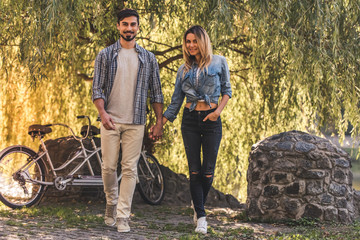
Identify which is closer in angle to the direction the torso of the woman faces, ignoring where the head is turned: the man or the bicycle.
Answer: the man

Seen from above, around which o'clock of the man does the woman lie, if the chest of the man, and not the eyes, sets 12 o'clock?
The woman is roughly at 9 o'clock from the man.

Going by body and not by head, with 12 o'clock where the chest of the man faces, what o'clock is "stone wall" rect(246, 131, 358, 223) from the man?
The stone wall is roughly at 8 o'clock from the man.

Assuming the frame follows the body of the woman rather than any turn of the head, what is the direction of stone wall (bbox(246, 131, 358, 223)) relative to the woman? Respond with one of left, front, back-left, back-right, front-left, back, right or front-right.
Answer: back-left

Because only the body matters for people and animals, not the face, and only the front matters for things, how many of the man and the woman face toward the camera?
2

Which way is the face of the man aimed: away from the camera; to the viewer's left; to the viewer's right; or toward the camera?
toward the camera

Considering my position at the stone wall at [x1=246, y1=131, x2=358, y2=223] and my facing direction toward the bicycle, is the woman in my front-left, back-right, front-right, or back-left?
front-left

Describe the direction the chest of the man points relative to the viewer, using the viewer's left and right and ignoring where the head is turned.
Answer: facing the viewer

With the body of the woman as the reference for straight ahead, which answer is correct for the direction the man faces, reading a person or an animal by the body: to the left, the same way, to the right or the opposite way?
the same way

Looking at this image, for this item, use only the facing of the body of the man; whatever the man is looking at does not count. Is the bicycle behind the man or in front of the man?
behind

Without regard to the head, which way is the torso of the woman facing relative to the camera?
toward the camera

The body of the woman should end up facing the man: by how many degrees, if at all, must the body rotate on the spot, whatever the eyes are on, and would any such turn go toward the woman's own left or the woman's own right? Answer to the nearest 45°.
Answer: approximately 90° to the woman's own right

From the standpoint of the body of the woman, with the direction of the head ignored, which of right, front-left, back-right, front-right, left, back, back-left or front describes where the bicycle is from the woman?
back-right
